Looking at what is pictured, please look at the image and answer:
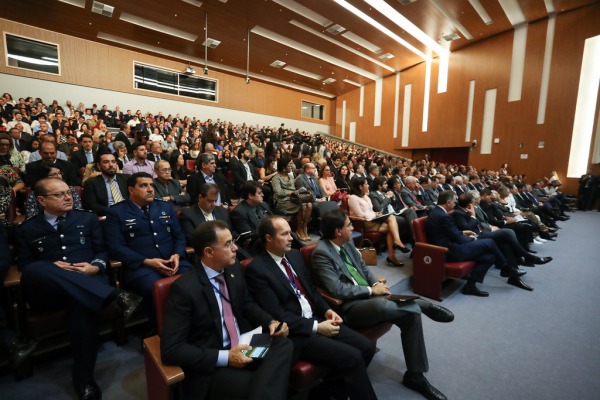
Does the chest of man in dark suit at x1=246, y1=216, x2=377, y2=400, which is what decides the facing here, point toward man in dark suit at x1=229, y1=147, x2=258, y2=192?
no

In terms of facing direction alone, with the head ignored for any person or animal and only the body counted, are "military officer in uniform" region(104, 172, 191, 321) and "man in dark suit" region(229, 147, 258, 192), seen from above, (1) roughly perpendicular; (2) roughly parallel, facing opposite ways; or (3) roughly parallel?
roughly parallel

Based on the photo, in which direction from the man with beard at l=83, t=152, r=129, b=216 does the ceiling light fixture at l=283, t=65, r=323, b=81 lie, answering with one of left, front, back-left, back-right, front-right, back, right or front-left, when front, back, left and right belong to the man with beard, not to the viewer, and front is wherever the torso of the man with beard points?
left

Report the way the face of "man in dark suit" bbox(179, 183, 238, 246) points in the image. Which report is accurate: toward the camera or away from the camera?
toward the camera

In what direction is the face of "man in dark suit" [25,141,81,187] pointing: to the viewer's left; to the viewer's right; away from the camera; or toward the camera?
toward the camera

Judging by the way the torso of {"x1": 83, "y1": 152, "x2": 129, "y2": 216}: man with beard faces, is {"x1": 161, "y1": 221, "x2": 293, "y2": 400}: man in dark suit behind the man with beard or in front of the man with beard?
in front

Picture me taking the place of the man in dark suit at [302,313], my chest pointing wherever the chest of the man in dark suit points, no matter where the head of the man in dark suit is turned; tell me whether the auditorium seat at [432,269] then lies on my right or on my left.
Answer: on my left

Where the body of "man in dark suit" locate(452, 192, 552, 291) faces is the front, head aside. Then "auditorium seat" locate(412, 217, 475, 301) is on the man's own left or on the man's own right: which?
on the man's own right

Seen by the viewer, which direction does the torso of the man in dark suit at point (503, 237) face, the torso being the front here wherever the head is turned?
to the viewer's right

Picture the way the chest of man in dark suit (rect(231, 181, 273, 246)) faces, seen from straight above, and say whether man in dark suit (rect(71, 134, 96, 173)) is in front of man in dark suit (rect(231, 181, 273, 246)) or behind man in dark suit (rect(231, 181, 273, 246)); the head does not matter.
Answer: behind

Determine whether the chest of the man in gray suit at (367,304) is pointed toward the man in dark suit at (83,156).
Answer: no

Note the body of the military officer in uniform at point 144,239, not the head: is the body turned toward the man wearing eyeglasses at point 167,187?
no

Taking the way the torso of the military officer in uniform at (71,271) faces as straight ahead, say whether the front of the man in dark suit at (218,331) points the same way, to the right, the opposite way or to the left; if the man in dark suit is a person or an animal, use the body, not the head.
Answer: the same way

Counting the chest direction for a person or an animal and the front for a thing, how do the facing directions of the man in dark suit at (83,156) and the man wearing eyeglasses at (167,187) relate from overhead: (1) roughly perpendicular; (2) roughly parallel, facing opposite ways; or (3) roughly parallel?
roughly parallel
